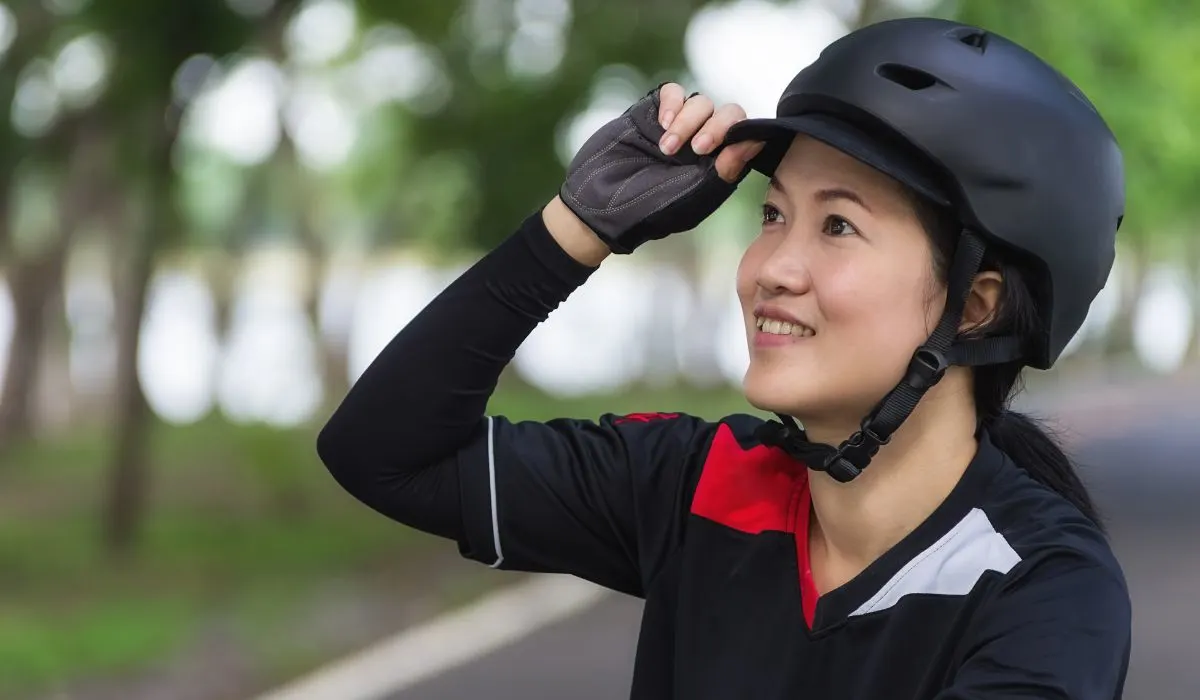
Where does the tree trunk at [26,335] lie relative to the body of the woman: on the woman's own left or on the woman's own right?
on the woman's own right

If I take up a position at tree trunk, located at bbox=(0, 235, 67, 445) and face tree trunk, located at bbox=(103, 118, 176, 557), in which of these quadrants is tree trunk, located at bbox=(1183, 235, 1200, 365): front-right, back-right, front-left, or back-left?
back-left

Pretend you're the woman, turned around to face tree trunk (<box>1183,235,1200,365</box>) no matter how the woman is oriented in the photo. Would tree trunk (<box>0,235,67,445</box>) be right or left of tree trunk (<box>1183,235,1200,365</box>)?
left

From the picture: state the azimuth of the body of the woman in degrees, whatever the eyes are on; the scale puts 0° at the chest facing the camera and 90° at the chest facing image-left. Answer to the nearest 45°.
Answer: approximately 45°

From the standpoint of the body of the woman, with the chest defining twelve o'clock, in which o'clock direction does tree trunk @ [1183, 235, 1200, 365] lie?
The tree trunk is roughly at 5 o'clock from the woman.

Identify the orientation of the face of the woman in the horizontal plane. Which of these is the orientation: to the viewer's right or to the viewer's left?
to the viewer's left

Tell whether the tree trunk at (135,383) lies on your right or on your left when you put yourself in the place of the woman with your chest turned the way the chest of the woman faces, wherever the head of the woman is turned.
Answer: on your right

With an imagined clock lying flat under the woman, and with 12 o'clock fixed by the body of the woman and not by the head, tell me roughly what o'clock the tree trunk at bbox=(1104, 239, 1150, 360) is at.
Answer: The tree trunk is roughly at 5 o'clock from the woman.

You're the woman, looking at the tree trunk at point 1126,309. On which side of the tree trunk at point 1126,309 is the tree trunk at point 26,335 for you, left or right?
left
